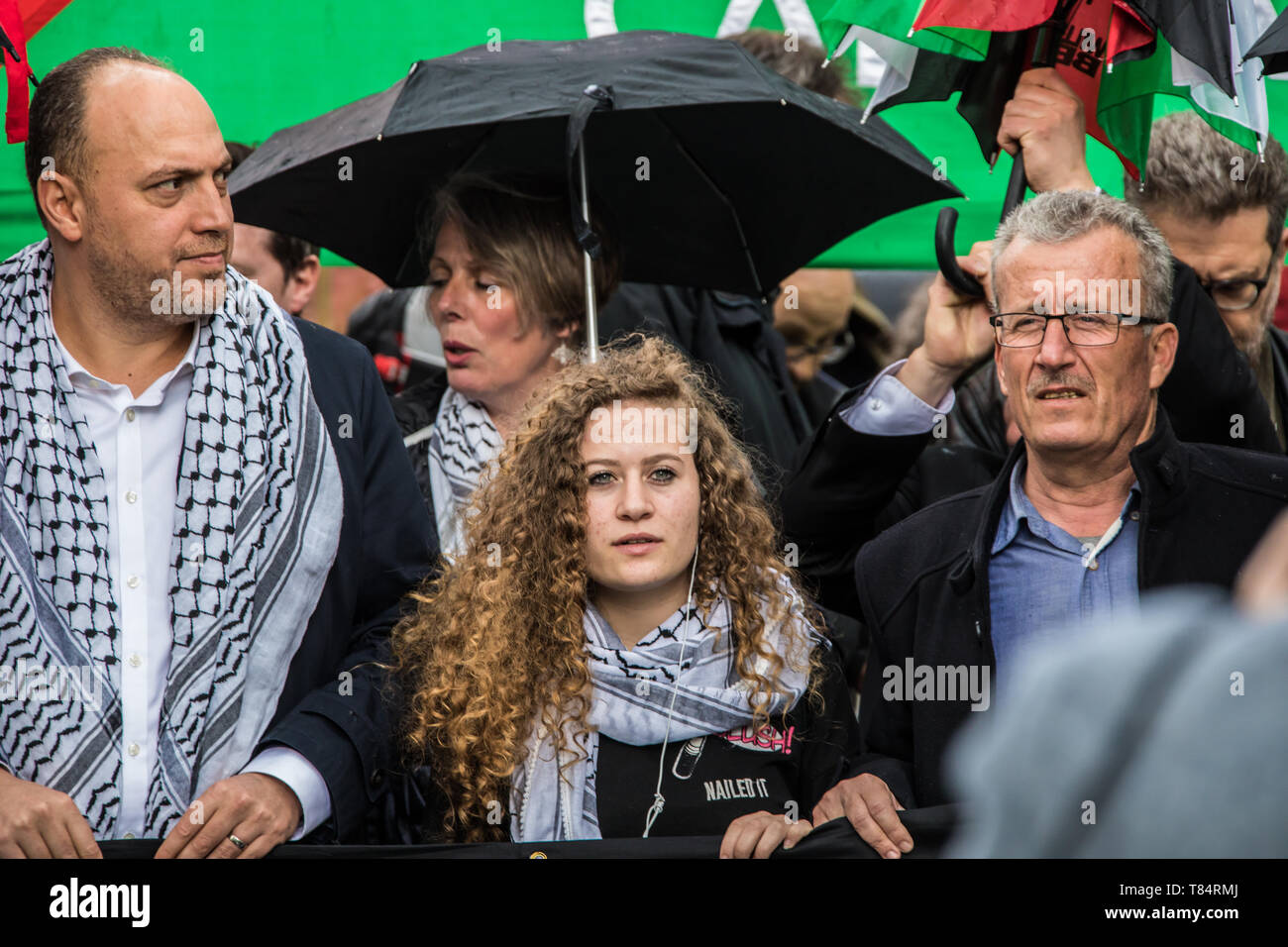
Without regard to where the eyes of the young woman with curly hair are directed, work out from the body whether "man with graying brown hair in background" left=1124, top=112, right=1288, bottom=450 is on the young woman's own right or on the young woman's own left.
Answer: on the young woman's own left

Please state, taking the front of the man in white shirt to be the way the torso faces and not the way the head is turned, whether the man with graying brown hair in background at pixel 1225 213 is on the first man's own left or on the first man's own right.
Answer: on the first man's own left

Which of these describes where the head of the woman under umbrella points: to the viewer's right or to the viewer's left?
to the viewer's left

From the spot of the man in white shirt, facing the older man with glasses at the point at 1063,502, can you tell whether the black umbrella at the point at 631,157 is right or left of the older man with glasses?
left

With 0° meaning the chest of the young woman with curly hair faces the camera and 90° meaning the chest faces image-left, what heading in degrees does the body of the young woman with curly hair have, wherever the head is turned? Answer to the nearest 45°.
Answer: approximately 0°

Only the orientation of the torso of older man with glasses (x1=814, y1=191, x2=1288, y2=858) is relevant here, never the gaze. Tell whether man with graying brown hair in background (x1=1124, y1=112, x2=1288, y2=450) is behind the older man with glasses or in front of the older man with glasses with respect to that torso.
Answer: behind

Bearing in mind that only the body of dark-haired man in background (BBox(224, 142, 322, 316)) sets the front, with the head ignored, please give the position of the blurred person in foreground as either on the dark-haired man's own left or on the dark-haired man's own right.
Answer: on the dark-haired man's own left

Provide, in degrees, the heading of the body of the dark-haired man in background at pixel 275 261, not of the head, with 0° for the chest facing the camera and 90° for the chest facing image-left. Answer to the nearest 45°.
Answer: approximately 45°

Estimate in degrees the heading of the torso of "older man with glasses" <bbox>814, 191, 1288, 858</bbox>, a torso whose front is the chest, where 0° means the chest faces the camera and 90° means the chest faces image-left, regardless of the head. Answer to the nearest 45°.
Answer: approximately 0°

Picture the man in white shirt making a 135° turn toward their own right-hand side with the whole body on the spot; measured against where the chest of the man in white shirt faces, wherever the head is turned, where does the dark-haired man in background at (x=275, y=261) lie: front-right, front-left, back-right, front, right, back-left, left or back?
front-right

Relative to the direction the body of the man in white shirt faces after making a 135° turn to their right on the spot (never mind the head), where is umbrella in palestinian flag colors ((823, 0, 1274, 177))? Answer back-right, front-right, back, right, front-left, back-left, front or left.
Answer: back-right

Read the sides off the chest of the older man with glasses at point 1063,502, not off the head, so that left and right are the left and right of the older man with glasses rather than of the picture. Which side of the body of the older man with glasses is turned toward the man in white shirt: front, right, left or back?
right

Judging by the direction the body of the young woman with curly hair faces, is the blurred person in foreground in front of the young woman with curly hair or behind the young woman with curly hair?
in front

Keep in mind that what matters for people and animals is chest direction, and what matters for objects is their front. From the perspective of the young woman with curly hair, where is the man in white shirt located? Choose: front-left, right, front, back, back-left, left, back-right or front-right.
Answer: right
